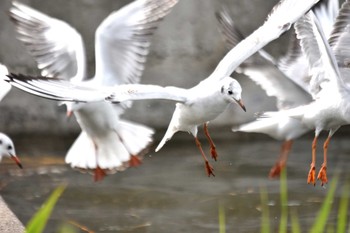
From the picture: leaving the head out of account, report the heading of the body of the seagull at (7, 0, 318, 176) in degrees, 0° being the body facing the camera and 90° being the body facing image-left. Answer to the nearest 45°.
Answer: approximately 315°

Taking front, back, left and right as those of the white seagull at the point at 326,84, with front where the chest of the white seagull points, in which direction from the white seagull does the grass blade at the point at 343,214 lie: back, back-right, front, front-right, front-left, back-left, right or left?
right

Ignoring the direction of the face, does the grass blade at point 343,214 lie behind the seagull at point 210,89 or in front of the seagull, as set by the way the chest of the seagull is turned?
in front

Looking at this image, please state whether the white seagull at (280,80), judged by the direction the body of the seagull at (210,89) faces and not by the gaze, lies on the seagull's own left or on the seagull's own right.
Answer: on the seagull's own left

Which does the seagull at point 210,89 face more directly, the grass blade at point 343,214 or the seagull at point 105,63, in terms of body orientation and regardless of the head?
the grass blade

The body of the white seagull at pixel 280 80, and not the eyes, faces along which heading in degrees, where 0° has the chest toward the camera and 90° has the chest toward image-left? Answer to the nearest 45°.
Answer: approximately 270°

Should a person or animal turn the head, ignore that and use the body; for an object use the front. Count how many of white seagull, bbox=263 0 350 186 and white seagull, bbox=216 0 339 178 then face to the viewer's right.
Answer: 2

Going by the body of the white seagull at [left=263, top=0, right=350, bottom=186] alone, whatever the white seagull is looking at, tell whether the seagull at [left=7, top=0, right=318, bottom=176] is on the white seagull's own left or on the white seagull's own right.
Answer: on the white seagull's own right
